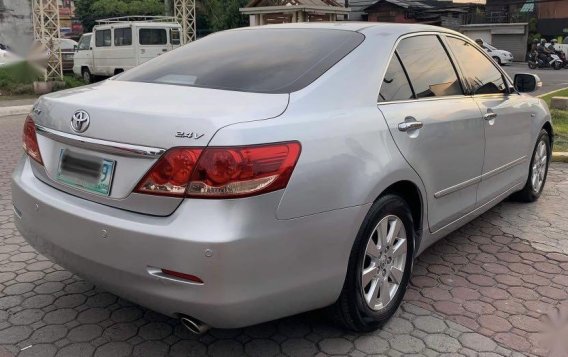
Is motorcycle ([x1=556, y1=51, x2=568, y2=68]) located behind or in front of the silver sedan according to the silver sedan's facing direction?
in front

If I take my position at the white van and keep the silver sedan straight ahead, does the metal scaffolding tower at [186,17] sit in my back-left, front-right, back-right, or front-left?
back-left

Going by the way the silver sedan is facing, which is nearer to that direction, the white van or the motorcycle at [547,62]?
the motorcycle

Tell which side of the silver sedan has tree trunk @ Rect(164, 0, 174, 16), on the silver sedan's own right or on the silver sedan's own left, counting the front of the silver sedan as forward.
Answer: on the silver sedan's own left

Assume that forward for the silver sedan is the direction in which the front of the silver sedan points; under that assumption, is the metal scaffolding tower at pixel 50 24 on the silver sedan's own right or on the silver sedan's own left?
on the silver sedan's own left

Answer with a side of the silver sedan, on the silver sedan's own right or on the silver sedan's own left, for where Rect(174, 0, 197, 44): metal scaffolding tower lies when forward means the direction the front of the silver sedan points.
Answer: on the silver sedan's own left

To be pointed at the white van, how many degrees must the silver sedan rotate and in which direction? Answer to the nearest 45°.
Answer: approximately 45° to its left

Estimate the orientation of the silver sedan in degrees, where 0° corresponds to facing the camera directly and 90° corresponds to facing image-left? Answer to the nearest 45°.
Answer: approximately 225°

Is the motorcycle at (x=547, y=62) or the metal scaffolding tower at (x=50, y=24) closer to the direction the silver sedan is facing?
the motorcycle

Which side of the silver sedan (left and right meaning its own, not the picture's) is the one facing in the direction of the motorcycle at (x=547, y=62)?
front

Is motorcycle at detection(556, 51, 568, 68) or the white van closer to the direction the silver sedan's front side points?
the motorcycle
